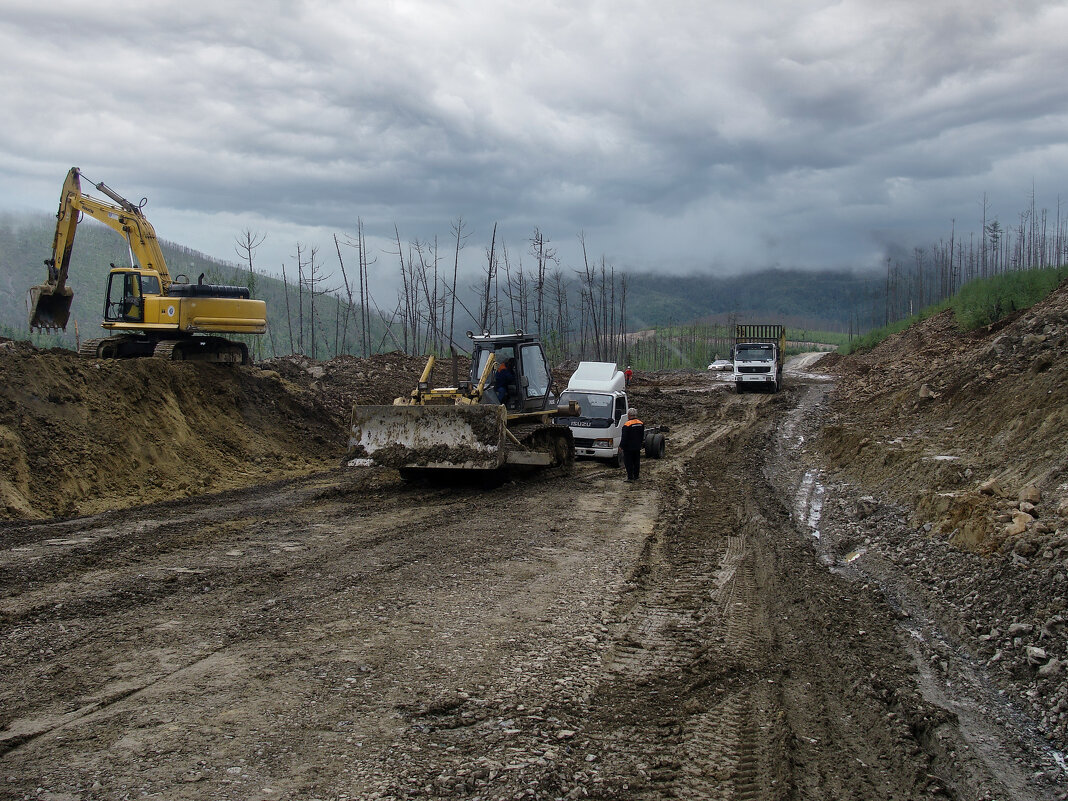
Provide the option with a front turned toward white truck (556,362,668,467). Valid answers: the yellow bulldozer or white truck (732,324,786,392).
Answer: white truck (732,324,786,392)

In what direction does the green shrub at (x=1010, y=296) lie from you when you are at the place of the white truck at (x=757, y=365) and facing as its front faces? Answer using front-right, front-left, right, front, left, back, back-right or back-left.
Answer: front-left

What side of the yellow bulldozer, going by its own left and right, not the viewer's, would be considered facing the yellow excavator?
right

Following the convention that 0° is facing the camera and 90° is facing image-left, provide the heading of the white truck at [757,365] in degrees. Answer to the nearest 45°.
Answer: approximately 0°

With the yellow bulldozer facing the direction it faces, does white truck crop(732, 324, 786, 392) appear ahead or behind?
behind

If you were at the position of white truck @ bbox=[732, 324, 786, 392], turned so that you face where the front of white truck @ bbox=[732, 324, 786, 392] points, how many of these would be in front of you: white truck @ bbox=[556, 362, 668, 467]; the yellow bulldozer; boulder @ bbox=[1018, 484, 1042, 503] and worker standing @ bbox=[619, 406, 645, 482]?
4

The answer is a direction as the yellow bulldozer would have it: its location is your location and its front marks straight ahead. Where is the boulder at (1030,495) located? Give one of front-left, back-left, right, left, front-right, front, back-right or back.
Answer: left

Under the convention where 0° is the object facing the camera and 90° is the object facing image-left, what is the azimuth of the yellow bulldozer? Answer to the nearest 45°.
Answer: approximately 45°

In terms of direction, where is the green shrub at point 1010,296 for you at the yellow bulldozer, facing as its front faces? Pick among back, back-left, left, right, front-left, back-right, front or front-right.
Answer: back

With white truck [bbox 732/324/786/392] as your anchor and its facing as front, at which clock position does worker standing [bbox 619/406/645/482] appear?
The worker standing is roughly at 12 o'clock from the white truck.
